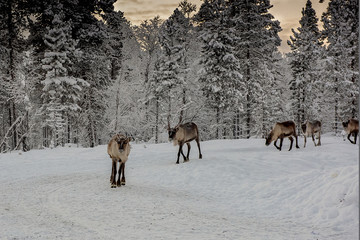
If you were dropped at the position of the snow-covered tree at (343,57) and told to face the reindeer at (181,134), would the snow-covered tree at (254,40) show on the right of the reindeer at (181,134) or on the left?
right

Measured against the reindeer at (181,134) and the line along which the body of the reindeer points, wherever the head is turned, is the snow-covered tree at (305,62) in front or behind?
behind

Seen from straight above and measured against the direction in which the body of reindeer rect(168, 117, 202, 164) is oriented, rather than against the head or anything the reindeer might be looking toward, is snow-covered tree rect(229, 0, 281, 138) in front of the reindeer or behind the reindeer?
behind

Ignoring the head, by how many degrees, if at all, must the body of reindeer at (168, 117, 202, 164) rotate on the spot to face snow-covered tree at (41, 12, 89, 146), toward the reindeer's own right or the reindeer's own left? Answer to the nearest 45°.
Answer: approximately 90° to the reindeer's own right

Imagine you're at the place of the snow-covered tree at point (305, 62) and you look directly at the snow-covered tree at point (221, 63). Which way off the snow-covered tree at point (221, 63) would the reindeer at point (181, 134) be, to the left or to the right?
left

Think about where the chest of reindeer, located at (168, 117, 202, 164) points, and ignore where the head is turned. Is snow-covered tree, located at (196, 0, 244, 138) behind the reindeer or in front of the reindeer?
behind

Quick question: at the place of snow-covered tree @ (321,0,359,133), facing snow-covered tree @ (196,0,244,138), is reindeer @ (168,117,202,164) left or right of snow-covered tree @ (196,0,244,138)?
left

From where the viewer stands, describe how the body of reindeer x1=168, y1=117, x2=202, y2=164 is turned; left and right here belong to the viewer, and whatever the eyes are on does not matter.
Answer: facing the viewer and to the left of the viewer

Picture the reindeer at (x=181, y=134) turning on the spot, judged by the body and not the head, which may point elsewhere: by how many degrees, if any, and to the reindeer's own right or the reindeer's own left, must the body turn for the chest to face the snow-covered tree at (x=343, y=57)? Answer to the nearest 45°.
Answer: approximately 180°
